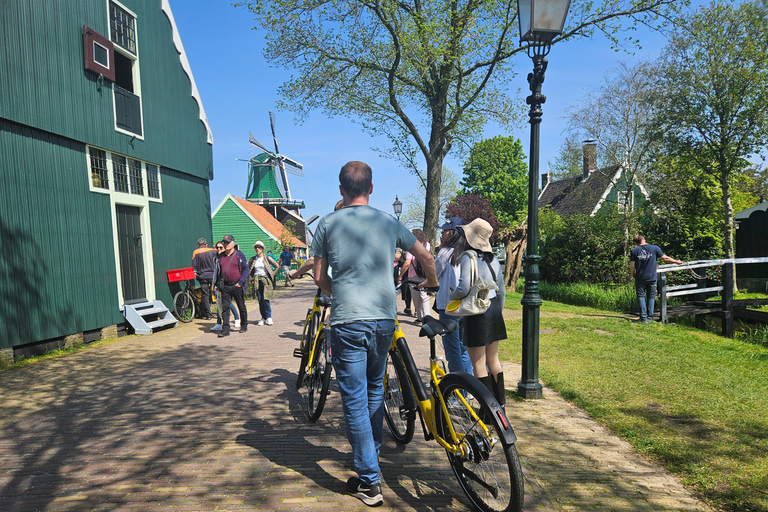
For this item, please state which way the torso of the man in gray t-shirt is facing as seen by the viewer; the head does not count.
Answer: away from the camera

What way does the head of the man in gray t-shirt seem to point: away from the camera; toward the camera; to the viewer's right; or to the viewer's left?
away from the camera

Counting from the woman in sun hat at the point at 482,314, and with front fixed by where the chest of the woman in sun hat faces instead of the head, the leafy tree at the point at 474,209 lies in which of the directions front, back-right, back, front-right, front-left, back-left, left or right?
front-right

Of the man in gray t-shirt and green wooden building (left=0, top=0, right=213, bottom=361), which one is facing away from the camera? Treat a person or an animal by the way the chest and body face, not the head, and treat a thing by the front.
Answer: the man in gray t-shirt

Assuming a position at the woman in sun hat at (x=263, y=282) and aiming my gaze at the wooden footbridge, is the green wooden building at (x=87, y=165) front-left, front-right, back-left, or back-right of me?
back-right

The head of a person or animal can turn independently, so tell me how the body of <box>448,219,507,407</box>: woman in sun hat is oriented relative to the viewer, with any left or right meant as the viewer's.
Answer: facing away from the viewer and to the left of the viewer

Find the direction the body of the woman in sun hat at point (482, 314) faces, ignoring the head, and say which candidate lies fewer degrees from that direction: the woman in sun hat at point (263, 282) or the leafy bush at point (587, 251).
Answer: the woman in sun hat
